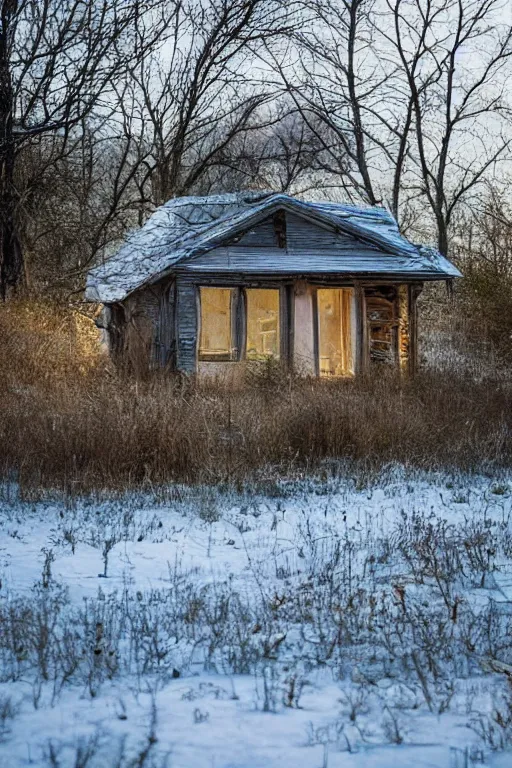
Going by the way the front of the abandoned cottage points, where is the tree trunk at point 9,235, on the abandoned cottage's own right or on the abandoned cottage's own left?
on the abandoned cottage's own right

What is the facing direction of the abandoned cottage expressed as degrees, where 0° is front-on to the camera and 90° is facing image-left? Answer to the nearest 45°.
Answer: approximately 0°
